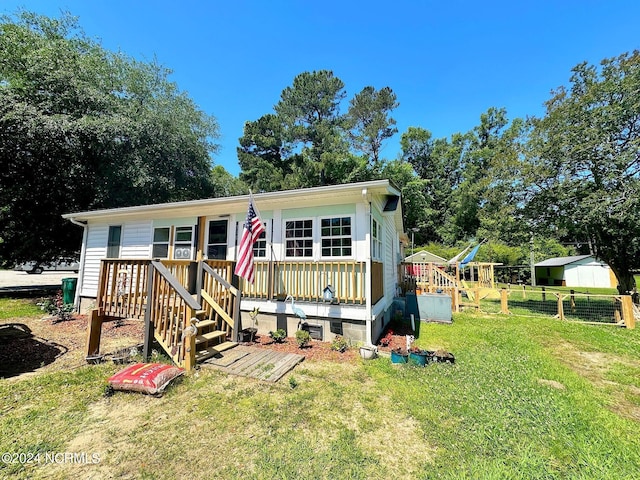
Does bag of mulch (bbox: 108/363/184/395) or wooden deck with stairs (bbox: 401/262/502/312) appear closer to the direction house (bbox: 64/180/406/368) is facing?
the bag of mulch

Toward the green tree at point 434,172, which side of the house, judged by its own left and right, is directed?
back

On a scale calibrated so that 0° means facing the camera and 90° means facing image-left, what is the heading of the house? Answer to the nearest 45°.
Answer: approximately 45°

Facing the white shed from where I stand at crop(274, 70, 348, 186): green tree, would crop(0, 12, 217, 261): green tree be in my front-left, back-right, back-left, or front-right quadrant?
back-right

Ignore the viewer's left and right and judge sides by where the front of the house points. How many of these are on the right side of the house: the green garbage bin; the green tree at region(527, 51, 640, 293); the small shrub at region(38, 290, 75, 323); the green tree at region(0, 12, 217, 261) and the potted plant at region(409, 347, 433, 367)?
3

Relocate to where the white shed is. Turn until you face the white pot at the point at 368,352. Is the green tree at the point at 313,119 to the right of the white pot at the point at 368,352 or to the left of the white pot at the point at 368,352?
right

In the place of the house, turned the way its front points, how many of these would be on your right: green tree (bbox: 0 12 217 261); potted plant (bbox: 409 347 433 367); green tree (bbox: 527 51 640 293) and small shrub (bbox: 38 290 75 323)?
2

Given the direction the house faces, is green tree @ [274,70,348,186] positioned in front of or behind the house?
behind

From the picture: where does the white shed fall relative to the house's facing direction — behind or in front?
behind
